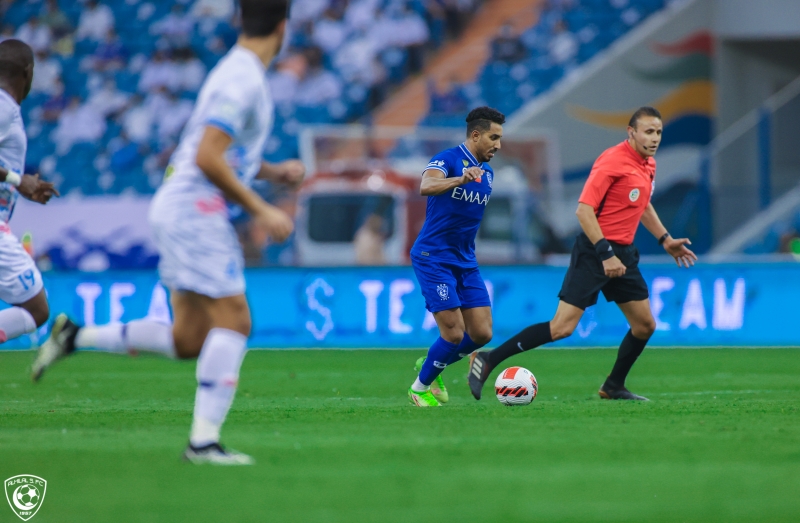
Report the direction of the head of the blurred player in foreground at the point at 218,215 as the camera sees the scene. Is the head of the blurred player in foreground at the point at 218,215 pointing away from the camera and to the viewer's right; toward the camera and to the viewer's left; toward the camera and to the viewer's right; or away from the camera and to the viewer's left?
away from the camera and to the viewer's right

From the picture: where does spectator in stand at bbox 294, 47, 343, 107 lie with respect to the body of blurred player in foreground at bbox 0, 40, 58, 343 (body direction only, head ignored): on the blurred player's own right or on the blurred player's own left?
on the blurred player's own left

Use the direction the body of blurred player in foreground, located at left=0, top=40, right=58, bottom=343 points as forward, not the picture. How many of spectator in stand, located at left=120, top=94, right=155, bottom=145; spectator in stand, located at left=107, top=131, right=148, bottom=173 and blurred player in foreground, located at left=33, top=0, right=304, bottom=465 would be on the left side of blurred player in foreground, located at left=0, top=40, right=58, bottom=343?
2

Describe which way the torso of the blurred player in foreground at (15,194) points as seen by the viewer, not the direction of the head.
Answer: to the viewer's right

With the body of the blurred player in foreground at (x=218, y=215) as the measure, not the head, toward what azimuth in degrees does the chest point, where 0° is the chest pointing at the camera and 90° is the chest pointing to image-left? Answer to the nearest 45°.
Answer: approximately 270°

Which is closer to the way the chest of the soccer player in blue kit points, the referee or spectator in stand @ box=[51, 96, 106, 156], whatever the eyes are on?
the referee

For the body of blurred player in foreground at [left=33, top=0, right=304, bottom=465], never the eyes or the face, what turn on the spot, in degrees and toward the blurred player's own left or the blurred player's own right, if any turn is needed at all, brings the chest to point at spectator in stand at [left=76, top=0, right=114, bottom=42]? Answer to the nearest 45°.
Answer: approximately 90° to the blurred player's own left

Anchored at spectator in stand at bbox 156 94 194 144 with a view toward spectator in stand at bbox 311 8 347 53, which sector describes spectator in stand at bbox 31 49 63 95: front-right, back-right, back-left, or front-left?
back-left

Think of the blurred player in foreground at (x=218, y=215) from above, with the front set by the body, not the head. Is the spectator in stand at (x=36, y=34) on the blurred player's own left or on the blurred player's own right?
on the blurred player's own left

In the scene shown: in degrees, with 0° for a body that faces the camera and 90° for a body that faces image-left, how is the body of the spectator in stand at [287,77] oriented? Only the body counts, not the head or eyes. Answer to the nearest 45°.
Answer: approximately 0°

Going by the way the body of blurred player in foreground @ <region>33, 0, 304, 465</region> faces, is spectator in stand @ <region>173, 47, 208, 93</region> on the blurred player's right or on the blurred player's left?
on the blurred player's left

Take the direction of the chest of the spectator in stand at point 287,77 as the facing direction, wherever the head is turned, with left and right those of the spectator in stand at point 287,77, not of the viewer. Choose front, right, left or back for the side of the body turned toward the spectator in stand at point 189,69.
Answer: right
